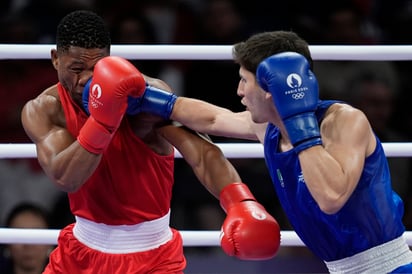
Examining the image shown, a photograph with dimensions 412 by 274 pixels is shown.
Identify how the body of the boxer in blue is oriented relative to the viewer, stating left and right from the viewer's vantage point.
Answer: facing the viewer and to the left of the viewer

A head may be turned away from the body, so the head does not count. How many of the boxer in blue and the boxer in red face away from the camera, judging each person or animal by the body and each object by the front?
0

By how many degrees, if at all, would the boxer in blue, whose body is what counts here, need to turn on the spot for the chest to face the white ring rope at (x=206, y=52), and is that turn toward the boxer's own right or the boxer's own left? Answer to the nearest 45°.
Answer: approximately 90° to the boxer's own right

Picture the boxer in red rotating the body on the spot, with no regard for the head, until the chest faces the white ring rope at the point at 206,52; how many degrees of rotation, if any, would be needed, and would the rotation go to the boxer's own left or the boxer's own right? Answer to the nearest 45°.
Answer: approximately 90° to the boxer's own left

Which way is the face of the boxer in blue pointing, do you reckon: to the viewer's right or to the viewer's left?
to the viewer's left

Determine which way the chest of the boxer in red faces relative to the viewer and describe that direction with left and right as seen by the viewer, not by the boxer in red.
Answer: facing the viewer and to the right of the viewer

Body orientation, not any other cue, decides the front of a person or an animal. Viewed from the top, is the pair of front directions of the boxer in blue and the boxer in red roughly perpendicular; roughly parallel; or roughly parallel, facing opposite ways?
roughly perpendicular

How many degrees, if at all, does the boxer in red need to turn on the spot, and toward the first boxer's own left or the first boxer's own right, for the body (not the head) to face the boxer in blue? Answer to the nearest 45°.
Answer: approximately 45° to the first boxer's own left

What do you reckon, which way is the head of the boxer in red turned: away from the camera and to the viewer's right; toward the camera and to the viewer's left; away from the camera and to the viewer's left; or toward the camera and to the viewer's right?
toward the camera and to the viewer's right
